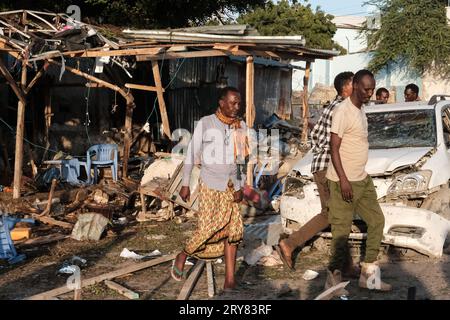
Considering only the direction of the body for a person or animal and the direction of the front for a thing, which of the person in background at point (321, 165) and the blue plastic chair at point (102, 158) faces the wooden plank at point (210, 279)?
the blue plastic chair

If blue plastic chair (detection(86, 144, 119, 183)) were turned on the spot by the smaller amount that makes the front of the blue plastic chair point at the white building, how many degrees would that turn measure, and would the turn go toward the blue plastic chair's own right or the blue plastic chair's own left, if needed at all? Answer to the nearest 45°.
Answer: approximately 135° to the blue plastic chair's own left

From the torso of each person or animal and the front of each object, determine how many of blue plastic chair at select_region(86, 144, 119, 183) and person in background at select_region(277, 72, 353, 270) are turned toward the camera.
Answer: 1

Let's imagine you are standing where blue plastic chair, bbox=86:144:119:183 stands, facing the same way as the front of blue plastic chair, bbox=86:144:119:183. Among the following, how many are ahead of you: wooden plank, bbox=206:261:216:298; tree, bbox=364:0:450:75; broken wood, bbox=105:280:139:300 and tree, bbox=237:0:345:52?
2

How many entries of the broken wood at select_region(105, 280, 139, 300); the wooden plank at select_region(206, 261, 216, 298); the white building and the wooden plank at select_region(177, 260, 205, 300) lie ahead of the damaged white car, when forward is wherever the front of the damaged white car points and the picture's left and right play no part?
3

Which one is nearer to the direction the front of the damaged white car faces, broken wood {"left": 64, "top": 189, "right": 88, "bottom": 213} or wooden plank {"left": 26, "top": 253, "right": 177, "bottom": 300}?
the wooden plank

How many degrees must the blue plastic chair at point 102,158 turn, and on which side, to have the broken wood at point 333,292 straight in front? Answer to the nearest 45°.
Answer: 0° — it already faces it

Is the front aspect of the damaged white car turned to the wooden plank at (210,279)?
yes

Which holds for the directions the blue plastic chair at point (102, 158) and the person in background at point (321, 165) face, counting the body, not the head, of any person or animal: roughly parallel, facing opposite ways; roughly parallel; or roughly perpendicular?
roughly perpendicular
